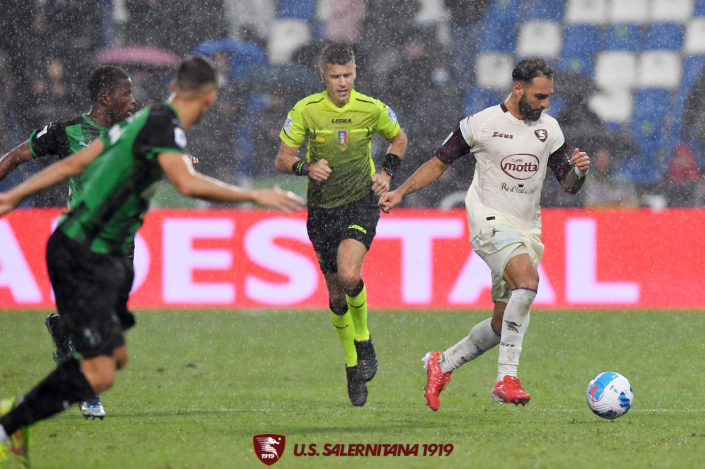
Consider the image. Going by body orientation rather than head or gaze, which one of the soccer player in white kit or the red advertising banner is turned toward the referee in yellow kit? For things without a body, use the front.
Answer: the red advertising banner

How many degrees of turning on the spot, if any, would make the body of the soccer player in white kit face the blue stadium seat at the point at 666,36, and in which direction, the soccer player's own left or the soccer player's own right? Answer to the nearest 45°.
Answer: approximately 135° to the soccer player's own left

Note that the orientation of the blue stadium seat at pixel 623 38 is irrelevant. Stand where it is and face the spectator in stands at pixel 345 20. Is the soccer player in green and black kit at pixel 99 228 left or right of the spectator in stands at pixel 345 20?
left

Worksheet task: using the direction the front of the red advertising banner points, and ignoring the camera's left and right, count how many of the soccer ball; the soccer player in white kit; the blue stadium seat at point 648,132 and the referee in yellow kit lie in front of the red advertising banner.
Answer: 3

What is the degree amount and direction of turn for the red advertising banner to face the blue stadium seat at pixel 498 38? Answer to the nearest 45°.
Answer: approximately 180°

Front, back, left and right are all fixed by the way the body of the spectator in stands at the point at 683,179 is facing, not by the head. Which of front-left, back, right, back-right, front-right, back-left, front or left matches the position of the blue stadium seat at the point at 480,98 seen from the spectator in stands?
right

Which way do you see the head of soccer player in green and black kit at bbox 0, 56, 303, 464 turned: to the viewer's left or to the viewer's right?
to the viewer's right

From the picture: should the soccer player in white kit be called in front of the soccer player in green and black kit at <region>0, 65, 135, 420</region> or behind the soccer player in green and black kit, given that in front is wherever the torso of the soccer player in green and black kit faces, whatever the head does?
in front
